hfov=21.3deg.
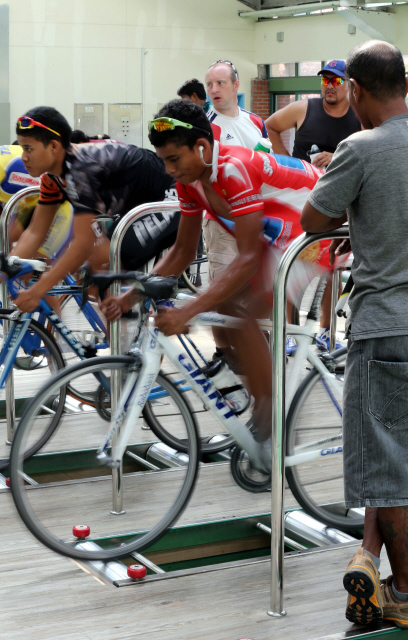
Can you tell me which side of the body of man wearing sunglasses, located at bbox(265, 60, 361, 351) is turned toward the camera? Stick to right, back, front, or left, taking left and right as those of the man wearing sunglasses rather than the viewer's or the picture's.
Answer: front

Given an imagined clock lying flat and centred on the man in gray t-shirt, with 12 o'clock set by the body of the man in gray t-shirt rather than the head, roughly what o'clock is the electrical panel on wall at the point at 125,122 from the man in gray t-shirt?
The electrical panel on wall is roughly at 1 o'clock from the man in gray t-shirt.

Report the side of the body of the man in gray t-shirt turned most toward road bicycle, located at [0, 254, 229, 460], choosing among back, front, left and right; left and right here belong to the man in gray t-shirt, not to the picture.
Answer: front

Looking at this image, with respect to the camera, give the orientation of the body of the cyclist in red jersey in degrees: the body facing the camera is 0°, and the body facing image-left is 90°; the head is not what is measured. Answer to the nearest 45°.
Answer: approximately 45°

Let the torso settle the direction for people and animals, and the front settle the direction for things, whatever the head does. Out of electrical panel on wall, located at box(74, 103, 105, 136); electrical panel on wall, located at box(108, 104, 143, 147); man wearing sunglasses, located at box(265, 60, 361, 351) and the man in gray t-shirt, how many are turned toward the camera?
3

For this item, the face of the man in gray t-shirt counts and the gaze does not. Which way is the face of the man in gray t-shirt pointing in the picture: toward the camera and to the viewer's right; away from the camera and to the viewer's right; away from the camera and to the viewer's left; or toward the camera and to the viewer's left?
away from the camera and to the viewer's left

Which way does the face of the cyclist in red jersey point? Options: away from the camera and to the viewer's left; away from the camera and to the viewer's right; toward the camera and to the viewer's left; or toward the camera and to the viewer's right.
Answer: toward the camera and to the viewer's left

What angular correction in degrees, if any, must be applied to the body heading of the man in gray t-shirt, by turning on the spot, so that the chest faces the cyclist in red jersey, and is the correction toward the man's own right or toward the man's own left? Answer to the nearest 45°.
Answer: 0° — they already face them

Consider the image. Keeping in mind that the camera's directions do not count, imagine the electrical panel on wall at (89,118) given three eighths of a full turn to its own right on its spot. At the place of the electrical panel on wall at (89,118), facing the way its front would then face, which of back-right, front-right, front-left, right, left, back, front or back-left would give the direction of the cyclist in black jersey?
back-left

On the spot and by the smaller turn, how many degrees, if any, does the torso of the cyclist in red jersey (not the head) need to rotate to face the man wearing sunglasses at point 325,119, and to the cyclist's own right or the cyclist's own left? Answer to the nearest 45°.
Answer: approximately 135° to the cyclist's own right

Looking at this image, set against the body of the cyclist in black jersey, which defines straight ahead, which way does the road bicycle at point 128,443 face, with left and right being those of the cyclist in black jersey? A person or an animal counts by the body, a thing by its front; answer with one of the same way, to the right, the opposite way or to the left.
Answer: the same way

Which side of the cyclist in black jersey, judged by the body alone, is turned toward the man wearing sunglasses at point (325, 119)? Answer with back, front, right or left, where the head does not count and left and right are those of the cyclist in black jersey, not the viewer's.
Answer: back

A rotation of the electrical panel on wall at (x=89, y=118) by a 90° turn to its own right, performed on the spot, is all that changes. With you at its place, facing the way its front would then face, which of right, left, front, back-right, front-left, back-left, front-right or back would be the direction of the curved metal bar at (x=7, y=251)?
left

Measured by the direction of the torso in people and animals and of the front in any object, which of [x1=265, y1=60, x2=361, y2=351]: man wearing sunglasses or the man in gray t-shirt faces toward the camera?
the man wearing sunglasses

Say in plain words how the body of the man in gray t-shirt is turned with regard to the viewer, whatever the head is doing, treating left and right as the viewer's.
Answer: facing away from the viewer and to the left of the viewer

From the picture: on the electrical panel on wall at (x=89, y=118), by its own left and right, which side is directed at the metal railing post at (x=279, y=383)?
front
